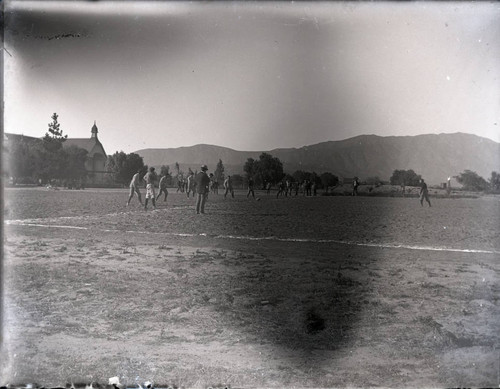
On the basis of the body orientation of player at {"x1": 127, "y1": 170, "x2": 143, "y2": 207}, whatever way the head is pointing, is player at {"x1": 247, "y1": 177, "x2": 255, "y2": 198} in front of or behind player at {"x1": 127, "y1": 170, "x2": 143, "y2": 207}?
in front

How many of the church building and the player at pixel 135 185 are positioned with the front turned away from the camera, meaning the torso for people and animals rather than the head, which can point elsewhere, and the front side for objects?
0

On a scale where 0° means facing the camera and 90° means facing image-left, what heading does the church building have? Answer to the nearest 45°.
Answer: approximately 315°

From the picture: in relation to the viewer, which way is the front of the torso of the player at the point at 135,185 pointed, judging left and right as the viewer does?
facing to the right of the viewer
